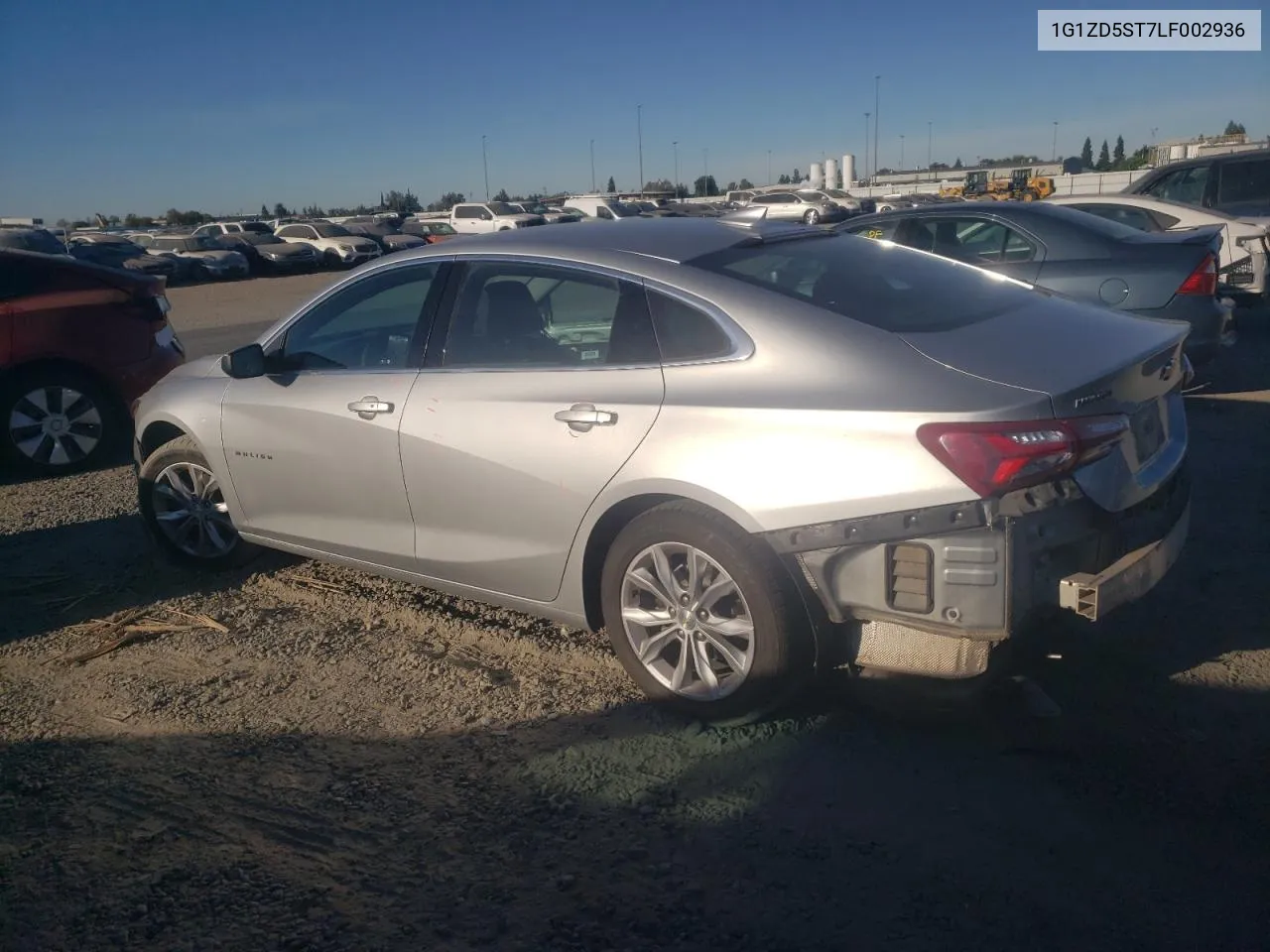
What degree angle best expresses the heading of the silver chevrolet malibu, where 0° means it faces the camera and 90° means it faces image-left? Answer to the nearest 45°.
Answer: approximately 135°

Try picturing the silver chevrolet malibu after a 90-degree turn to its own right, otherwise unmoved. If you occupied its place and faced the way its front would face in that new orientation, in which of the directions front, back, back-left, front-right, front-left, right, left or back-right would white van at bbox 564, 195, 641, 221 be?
front-left

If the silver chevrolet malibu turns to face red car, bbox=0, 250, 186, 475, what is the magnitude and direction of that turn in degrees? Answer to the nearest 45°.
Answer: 0° — it already faces it

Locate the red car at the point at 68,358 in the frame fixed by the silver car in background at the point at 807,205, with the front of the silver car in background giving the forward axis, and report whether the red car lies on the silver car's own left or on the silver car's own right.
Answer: on the silver car's own right

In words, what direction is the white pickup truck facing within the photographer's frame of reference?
facing the viewer and to the right of the viewer

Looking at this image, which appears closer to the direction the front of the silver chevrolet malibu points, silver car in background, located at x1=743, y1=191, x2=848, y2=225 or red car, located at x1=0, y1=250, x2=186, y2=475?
the red car
